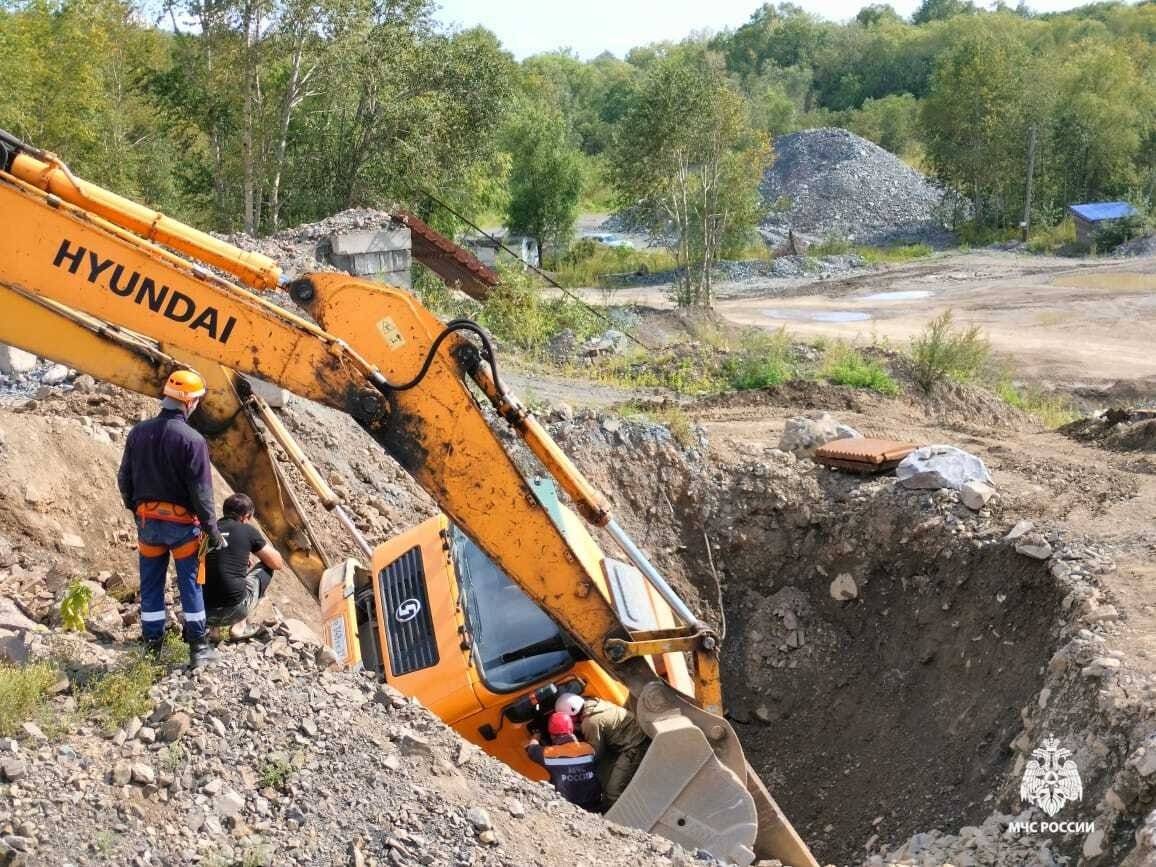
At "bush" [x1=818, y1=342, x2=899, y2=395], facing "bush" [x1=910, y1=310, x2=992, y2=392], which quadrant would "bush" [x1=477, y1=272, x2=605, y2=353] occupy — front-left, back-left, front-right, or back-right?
back-left

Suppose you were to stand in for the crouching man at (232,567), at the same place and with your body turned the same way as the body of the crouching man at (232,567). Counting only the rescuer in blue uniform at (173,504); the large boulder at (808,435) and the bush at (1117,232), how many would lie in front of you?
2

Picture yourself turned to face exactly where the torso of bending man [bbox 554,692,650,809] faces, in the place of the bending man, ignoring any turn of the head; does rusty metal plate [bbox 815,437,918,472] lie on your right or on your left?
on your right

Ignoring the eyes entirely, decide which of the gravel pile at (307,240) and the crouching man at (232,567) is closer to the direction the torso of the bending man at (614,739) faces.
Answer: the crouching man

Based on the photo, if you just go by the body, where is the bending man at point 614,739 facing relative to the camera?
to the viewer's left

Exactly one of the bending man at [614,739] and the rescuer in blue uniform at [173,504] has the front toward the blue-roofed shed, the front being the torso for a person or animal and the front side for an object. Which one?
the rescuer in blue uniform

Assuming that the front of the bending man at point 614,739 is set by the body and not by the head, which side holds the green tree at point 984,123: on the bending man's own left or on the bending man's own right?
on the bending man's own right

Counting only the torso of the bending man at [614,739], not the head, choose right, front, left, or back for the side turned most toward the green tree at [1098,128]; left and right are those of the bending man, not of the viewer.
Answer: right

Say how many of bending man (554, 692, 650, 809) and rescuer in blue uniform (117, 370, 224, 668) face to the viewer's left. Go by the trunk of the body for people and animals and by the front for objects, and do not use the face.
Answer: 1

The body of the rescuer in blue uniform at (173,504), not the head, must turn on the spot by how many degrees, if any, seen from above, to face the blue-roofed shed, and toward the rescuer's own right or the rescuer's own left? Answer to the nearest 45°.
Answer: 0° — they already face it
